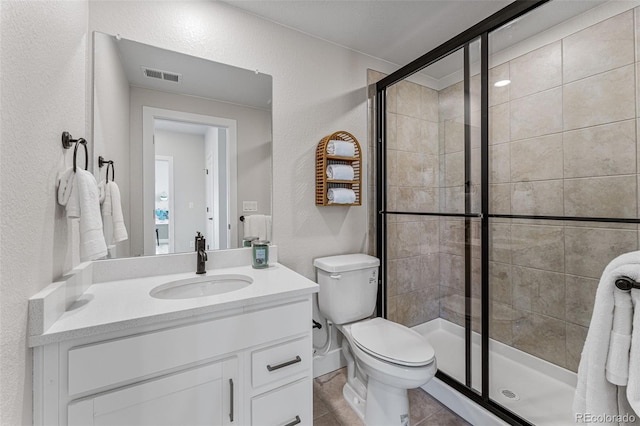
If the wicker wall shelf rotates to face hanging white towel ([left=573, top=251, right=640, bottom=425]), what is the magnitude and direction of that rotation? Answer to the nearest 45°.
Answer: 0° — it already faces it

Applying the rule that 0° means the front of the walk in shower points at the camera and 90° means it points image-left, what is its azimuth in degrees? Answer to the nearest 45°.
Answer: approximately 45°

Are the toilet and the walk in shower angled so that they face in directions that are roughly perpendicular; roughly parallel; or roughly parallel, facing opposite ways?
roughly perpendicular

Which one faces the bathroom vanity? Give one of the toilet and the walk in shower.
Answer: the walk in shower

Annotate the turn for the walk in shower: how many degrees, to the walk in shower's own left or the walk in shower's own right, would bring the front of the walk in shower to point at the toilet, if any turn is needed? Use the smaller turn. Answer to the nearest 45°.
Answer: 0° — it already faces it

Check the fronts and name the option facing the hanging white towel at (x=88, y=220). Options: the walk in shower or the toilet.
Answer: the walk in shower

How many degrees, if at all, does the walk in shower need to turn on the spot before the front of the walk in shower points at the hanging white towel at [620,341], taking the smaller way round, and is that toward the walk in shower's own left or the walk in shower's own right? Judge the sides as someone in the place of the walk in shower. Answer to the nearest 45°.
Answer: approximately 45° to the walk in shower's own left

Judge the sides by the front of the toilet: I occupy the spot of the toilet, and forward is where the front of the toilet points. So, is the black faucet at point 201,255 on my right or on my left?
on my right

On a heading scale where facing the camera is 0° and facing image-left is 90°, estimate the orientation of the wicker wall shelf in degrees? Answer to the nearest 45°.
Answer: approximately 315°

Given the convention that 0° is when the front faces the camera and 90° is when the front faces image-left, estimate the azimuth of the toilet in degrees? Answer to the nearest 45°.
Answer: approximately 315°

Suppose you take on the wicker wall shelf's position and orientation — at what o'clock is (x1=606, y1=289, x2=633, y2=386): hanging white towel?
The hanging white towel is roughly at 12 o'clock from the wicker wall shelf.
